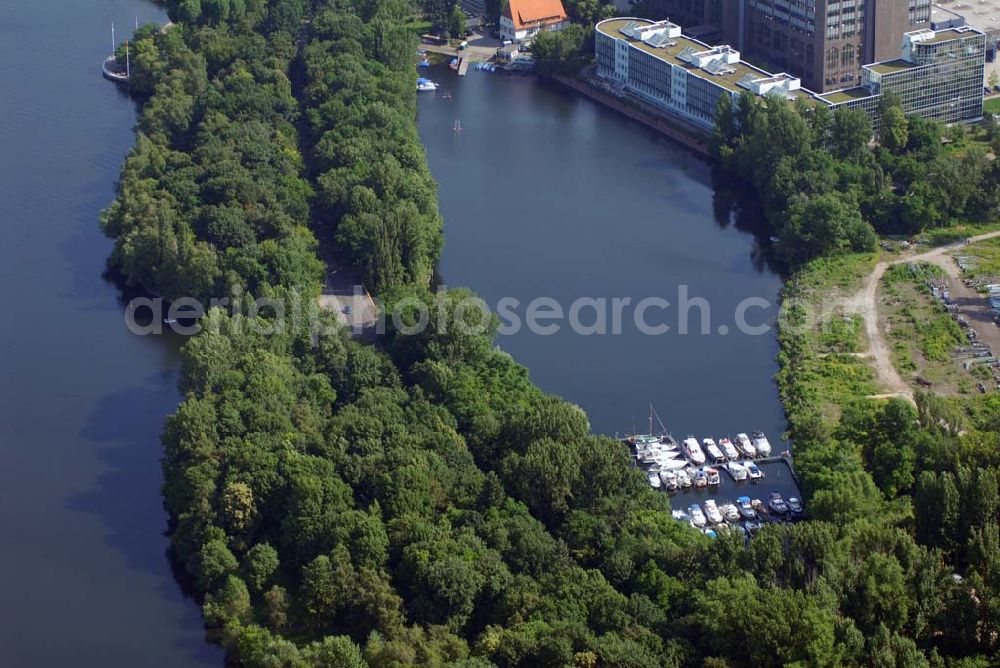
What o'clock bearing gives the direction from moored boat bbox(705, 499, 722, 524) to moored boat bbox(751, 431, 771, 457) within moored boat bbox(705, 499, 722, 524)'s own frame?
moored boat bbox(751, 431, 771, 457) is roughly at 2 o'clock from moored boat bbox(705, 499, 722, 524).

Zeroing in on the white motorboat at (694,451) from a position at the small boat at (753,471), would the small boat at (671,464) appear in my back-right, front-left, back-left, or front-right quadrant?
front-left

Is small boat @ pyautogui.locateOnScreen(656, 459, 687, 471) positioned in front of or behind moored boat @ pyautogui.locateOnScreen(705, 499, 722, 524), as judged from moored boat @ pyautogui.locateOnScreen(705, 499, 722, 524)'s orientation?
in front

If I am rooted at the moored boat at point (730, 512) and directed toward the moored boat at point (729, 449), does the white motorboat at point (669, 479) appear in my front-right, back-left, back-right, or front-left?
front-left

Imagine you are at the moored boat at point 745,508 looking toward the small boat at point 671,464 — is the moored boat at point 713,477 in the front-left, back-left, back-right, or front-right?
front-right

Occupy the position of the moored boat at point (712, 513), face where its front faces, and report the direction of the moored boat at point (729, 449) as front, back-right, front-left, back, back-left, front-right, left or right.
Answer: front-right

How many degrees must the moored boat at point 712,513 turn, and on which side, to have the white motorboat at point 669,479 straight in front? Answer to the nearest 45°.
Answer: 0° — it already faces it

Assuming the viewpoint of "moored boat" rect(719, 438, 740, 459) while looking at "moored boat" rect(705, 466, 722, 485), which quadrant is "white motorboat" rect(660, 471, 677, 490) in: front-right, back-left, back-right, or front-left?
front-right

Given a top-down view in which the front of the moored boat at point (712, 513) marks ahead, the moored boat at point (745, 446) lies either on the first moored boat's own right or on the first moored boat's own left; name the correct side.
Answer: on the first moored boat's own right

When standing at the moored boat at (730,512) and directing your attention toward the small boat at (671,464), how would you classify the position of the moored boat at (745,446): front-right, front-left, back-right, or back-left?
front-right

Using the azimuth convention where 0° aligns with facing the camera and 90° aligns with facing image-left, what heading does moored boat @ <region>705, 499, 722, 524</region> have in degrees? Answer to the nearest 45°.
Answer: approximately 135°

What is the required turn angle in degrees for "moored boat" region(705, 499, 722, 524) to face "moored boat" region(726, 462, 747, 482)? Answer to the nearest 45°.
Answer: approximately 45° to its right

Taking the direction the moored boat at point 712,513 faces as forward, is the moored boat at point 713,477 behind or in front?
in front
